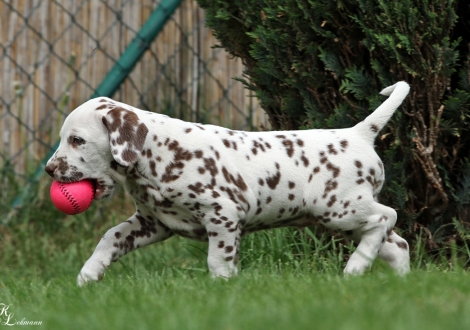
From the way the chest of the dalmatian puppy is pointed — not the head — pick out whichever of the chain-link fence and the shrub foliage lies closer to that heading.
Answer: the chain-link fence

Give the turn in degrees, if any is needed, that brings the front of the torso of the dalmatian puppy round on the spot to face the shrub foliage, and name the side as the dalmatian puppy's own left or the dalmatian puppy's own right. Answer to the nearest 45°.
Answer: approximately 135° to the dalmatian puppy's own right

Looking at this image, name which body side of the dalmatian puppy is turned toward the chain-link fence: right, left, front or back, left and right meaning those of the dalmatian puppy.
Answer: right

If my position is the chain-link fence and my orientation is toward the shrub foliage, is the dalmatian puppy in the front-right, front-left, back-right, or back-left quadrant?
front-right

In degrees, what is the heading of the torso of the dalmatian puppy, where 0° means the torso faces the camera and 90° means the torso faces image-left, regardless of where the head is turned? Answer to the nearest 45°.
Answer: approximately 90°
